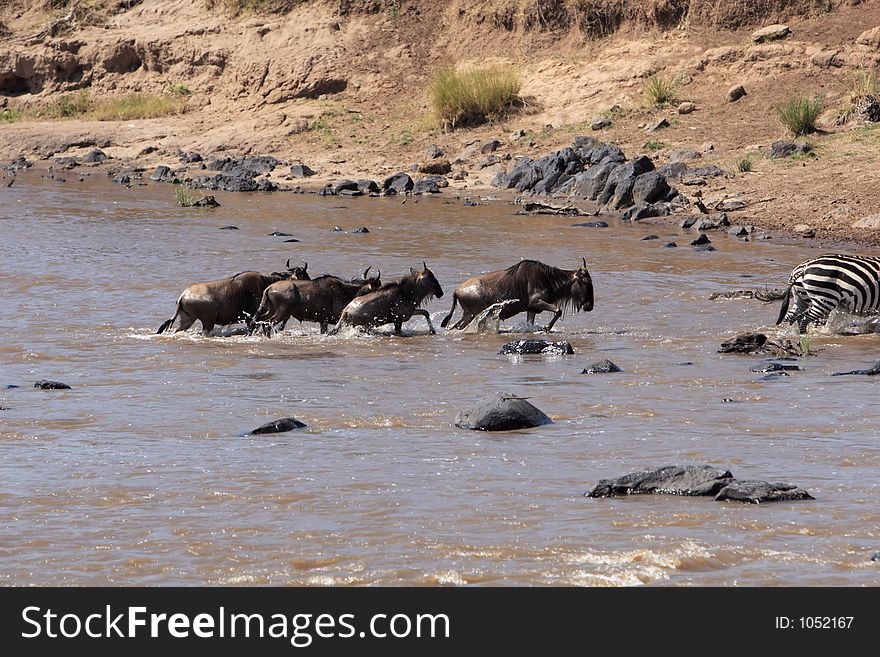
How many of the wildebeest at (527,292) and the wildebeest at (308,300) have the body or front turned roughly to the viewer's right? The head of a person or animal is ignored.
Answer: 2

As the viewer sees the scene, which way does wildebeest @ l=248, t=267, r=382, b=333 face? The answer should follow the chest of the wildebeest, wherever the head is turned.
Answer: to the viewer's right

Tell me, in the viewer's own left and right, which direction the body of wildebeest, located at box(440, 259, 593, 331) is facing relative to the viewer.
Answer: facing to the right of the viewer

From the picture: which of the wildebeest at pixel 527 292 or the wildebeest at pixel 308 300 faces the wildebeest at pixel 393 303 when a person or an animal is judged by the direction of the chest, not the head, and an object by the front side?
the wildebeest at pixel 308 300

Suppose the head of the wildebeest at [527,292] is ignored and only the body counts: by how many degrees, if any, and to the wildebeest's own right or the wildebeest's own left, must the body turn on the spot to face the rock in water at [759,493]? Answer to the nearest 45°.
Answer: approximately 90° to the wildebeest's own right

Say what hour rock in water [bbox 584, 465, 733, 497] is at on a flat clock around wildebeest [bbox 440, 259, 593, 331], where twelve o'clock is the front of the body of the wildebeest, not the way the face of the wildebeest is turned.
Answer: The rock in water is roughly at 3 o'clock from the wildebeest.

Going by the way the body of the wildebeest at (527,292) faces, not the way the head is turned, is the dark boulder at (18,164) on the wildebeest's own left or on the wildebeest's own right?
on the wildebeest's own left

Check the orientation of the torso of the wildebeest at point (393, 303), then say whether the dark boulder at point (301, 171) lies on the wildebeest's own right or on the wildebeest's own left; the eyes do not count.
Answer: on the wildebeest's own left

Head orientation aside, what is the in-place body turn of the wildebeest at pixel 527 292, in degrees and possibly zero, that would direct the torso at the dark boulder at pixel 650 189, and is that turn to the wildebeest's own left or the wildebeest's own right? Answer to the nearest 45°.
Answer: approximately 90° to the wildebeest's own left

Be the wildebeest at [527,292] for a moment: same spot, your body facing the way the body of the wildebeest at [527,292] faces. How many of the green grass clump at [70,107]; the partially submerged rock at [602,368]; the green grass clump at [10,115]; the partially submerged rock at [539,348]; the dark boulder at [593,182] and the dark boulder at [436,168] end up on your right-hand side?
2

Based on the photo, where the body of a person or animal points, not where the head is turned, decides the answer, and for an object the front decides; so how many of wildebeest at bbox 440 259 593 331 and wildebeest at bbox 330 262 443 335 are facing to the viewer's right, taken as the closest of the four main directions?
2

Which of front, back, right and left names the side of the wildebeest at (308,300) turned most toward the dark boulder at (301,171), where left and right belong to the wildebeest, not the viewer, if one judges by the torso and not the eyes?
left

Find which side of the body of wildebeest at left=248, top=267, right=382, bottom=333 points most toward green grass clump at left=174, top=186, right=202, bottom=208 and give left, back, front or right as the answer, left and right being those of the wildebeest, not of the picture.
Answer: left

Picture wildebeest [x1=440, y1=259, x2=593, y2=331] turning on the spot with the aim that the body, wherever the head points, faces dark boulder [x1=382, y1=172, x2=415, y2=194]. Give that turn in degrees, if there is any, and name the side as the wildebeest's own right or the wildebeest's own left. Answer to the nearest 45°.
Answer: approximately 90° to the wildebeest's own left

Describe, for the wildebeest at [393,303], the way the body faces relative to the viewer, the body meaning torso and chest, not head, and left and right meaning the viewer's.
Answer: facing to the right of the viewer
